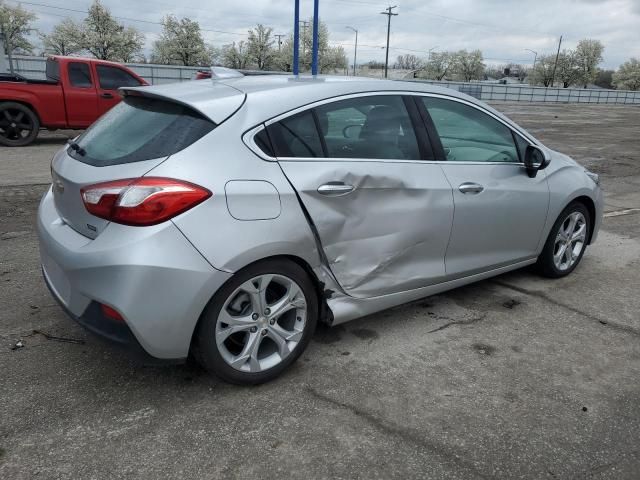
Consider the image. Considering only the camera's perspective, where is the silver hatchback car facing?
facing away from the viewer and to the right of the viewer

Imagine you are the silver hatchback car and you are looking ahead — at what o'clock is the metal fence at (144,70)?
The metal fence is roughly at 10 o'clock from the silver hatchback car.

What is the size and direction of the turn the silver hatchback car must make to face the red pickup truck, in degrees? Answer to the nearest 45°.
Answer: approximately 90° to its left

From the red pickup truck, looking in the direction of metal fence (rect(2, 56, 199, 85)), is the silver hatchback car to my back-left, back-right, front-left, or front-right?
back-right
